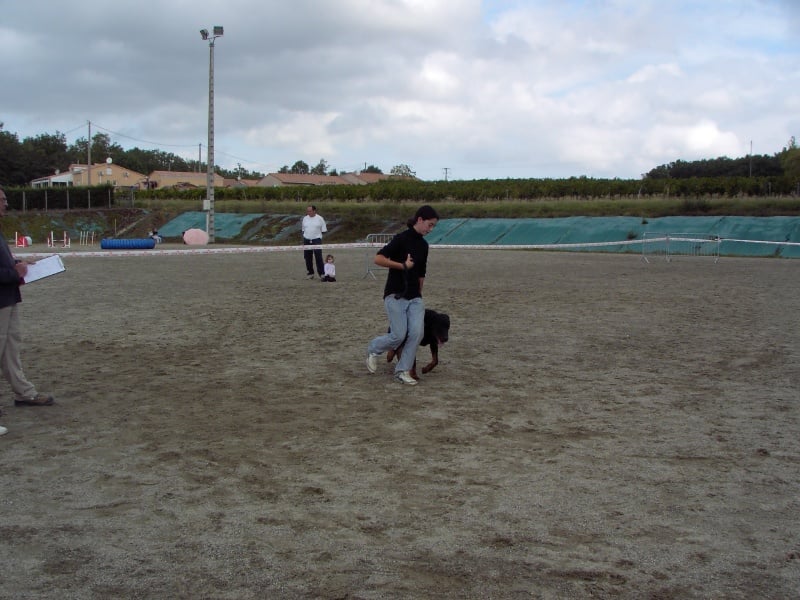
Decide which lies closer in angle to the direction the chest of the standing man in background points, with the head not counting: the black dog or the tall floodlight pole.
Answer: the black dog

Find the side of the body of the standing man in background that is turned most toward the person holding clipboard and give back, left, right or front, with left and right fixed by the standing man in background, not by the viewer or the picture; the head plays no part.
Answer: front

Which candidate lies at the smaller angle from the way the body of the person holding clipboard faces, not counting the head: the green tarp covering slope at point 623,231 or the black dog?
the black dog

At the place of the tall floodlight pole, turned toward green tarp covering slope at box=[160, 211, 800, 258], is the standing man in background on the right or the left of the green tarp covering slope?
right

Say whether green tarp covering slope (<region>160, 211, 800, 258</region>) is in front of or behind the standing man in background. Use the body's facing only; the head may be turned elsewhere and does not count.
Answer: behind

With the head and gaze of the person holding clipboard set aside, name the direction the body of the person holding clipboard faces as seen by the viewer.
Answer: to the viewer's right

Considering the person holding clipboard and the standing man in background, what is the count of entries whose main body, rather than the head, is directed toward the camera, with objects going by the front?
1

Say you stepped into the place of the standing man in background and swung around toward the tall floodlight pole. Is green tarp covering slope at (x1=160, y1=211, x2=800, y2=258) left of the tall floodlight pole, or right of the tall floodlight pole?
right

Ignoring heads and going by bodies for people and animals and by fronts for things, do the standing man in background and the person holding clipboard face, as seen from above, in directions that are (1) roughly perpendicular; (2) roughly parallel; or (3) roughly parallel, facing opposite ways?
roughly perpendicular

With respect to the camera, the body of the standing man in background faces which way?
toward the camera

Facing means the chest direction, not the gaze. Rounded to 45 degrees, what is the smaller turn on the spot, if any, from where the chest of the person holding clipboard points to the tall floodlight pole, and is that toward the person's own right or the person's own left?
approximately 90° to the person's own left

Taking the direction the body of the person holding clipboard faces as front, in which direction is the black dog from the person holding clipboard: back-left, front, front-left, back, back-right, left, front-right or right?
front

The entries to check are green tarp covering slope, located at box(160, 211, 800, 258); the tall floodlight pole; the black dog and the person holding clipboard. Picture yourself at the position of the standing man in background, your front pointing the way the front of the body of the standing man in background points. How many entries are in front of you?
2

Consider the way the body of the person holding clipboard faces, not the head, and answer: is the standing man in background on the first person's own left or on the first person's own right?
on the first person's own left
